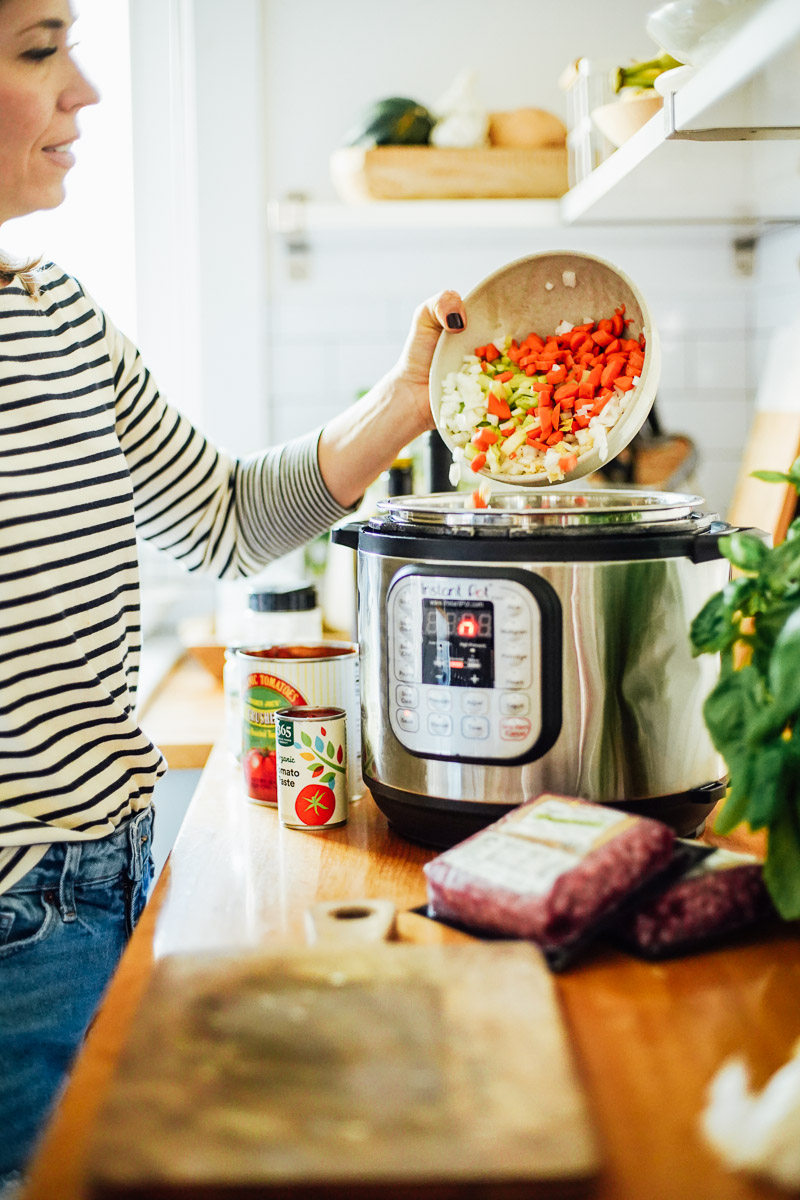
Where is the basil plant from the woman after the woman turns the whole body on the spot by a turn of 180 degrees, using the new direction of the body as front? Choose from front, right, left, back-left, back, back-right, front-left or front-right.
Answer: back

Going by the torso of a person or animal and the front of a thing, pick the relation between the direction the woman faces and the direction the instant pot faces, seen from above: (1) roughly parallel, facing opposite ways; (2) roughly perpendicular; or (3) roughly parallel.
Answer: roughly perpendicular

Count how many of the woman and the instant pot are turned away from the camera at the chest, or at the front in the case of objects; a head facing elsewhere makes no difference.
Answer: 0

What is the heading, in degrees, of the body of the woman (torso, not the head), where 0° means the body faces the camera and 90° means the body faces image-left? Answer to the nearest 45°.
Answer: approximately 315°

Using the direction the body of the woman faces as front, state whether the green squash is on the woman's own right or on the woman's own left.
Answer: on the woman's own left

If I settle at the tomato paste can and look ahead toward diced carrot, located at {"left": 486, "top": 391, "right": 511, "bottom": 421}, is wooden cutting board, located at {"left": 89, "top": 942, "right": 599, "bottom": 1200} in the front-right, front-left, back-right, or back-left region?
back-right

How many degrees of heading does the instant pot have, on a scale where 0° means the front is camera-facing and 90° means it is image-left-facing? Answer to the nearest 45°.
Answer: approximately 45°

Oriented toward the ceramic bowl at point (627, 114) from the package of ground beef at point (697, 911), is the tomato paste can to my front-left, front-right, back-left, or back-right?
front-left

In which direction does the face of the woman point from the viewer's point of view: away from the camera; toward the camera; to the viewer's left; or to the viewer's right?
to the viewer's right
